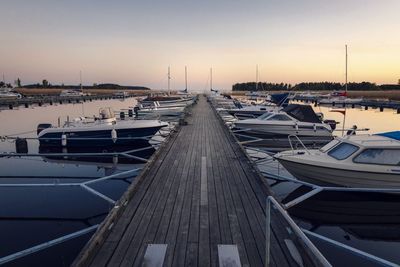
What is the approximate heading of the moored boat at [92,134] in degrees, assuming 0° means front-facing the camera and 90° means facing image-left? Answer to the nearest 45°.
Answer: approximately 270°

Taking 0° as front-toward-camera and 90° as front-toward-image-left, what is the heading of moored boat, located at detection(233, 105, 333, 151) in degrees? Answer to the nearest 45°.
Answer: approximately 90°

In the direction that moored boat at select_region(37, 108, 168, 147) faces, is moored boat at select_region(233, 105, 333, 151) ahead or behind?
ahead

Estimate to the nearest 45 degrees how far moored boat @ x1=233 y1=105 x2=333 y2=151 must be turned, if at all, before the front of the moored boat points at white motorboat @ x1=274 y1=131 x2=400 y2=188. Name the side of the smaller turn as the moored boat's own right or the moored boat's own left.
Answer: approximately 90° to the moored boat's own left

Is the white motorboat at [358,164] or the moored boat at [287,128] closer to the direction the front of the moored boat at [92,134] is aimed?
the moored boat

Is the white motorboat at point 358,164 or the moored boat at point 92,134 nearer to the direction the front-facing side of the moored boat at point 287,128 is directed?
the moored boat

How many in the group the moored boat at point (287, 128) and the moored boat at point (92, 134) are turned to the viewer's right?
1

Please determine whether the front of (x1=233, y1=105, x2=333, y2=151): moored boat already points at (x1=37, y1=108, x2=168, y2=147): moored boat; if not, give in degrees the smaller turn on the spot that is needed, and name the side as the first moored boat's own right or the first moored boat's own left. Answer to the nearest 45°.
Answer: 0° — it already faces it

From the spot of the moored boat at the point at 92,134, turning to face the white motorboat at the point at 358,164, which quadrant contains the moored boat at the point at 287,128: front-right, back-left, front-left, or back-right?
front-left
